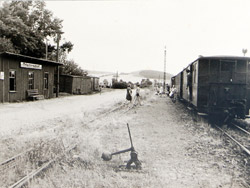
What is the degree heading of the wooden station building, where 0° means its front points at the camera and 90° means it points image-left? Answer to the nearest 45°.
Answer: approximately 315°

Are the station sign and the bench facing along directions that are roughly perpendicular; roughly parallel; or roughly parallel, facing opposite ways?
roughly parallel

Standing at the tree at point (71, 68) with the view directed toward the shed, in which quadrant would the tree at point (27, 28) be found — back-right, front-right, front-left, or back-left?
front-right

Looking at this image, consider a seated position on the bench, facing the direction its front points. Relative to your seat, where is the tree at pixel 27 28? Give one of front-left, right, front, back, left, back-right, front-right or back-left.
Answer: back-left

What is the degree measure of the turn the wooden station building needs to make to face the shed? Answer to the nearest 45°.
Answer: approximately 90° to its left

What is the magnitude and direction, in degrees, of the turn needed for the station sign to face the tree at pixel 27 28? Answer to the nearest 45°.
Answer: approximately 135° to its left

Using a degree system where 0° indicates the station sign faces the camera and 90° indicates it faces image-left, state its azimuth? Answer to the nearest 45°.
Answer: approximately 315°

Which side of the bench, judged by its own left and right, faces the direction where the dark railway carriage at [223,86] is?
front

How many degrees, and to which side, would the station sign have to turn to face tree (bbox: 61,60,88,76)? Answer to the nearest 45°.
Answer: approximately 135° to its left

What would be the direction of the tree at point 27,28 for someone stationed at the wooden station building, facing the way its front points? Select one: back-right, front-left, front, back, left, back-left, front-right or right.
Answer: back-left

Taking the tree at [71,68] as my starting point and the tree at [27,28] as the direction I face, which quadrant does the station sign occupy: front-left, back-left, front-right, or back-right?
front-left

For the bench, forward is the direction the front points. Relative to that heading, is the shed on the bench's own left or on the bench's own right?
on the bench's own left

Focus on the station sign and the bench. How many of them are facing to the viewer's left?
0

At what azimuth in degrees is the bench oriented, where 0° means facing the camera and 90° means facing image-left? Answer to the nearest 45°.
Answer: approximately 315°
